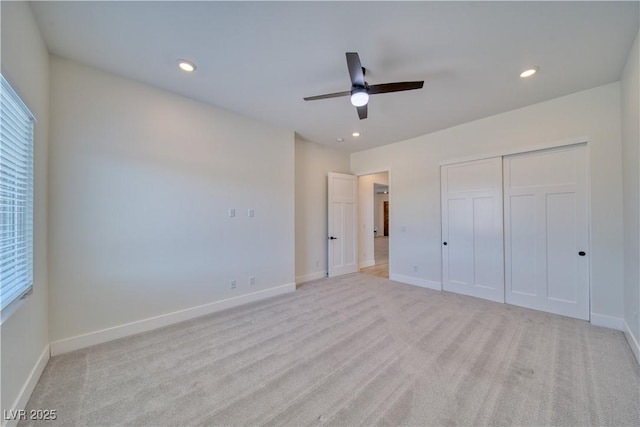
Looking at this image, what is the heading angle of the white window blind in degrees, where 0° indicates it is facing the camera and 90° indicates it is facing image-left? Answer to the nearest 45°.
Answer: approximately 270°

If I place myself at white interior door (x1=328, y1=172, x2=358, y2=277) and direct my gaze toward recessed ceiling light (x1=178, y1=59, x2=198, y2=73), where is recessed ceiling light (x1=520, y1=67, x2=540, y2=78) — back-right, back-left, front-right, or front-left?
front-left

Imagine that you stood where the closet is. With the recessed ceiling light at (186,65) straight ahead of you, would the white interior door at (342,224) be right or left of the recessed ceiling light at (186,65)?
right

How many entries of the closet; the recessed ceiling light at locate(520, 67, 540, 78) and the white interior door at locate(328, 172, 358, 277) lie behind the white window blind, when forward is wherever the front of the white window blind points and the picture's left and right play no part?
0

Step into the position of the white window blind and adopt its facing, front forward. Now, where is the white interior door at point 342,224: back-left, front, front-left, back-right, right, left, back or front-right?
front
